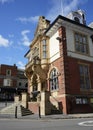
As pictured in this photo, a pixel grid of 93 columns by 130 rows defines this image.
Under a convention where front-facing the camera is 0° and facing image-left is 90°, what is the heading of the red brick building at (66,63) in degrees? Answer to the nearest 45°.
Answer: approximately 45°
